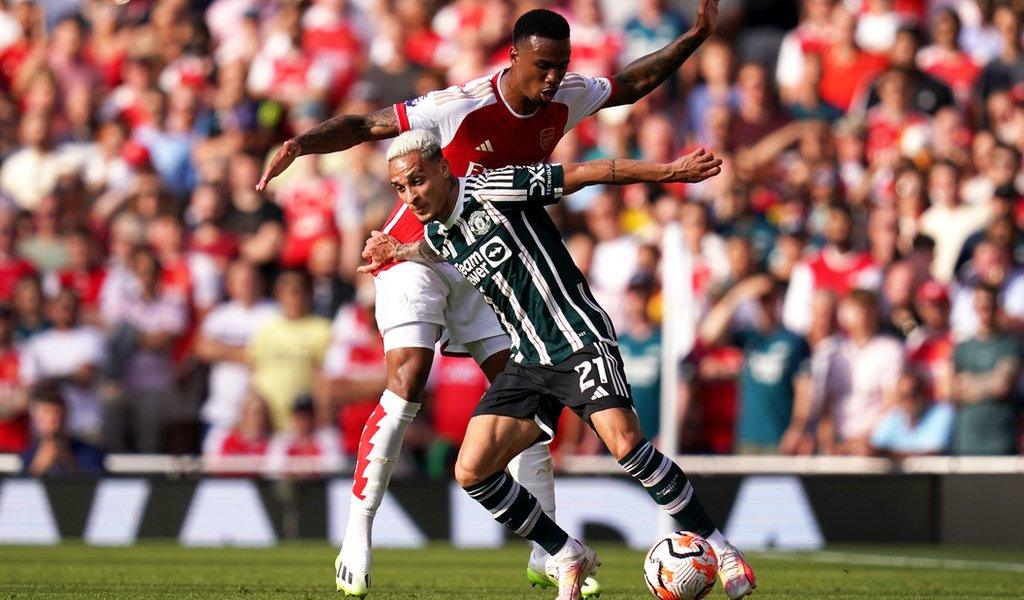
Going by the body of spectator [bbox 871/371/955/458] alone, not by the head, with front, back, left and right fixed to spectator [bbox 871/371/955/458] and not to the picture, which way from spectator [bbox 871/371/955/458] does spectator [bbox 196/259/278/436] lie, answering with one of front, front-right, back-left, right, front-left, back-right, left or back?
right

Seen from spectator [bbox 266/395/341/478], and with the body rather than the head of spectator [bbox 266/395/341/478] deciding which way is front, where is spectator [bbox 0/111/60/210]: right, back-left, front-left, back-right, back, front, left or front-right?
back-right

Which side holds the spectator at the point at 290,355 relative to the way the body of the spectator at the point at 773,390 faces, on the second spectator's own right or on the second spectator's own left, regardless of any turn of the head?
on the second spectator's own right

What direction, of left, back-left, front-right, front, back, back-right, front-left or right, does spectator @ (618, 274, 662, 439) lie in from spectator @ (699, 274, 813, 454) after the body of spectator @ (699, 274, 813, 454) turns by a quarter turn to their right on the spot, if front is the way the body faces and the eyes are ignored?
front

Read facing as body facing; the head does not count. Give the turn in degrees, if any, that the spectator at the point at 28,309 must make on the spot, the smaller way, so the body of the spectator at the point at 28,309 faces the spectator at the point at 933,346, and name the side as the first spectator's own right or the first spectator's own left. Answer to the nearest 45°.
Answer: approximately 45° to the first spectator's own left

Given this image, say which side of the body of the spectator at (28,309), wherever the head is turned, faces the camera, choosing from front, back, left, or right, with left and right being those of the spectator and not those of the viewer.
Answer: front

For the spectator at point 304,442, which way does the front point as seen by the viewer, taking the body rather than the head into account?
toward the camera

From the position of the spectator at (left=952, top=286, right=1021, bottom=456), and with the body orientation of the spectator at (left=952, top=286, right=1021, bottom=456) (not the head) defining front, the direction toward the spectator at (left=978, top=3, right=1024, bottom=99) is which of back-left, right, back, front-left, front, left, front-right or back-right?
back

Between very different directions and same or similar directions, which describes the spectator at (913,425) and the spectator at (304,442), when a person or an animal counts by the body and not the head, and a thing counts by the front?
same or similar directions

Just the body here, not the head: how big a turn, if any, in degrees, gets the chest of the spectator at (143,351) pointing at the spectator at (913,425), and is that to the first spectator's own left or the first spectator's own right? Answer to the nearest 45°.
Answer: approximately 45° to the first spectator's own left

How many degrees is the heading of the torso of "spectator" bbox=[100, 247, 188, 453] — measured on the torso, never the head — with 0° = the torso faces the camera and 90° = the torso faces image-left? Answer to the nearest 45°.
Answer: approximately 0°

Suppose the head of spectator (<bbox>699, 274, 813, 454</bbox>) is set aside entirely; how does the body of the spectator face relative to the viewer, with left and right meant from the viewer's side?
facing the viewer

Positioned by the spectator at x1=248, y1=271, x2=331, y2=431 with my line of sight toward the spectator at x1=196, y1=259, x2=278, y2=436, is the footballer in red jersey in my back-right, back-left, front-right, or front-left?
back-left

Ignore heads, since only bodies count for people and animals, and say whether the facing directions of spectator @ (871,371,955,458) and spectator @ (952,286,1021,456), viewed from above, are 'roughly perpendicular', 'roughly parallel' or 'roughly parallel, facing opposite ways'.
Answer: roughly parallel

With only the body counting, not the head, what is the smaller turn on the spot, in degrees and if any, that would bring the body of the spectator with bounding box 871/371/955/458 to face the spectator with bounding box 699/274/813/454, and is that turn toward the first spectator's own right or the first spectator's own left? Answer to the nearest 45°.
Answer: approximately 90° to the first spectator's own right
